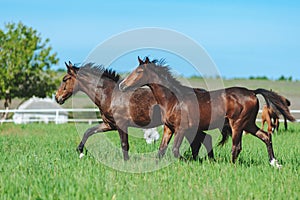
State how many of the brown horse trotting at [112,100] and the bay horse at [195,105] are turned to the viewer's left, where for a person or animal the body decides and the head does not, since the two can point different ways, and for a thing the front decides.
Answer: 2

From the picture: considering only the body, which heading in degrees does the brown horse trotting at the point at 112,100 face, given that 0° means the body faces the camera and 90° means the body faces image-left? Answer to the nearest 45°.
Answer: approximately 90°

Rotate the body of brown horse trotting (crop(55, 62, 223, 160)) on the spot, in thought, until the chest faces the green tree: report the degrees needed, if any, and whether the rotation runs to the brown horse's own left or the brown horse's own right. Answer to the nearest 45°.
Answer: approximately 90° to the brown horse's own right

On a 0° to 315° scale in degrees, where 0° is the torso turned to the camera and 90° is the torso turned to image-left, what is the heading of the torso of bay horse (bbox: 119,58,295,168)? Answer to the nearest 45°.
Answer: approximately 90°
